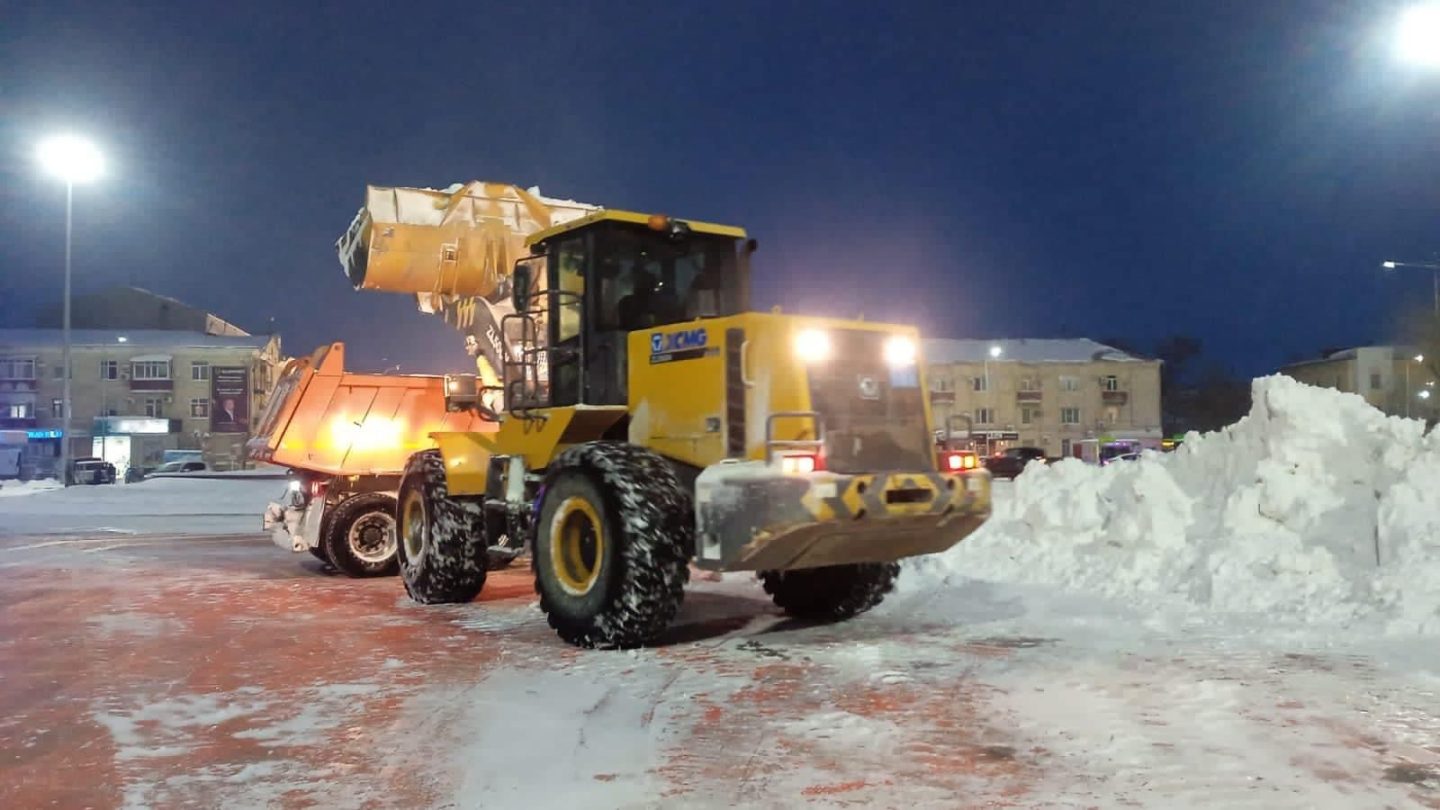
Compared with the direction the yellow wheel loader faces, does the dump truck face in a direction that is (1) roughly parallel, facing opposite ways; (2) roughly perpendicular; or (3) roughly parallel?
roughly perpendicular

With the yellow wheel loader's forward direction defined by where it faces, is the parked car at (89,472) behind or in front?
in front

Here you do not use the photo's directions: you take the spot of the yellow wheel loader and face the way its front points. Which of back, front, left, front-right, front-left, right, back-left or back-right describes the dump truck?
front

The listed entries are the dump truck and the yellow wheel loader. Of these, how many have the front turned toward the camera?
0

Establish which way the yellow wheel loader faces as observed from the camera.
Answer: facing away from the viewer and to the left of the viewer

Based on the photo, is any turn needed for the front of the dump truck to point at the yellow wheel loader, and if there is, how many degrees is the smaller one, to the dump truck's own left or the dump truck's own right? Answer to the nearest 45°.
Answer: approximately 135° to the dump truck's own right

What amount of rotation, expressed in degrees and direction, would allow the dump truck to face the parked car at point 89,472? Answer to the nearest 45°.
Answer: approximately 45° to its left

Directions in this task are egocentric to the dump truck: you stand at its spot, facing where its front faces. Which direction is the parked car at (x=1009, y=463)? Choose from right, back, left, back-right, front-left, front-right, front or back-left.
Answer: front

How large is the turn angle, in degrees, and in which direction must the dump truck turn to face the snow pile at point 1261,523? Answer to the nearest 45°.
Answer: approximately 90° to its right

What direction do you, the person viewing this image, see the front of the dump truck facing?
facing away from the viewer and to the right of the viewer

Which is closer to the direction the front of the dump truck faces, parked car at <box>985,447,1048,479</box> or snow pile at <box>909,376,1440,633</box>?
the parked car
